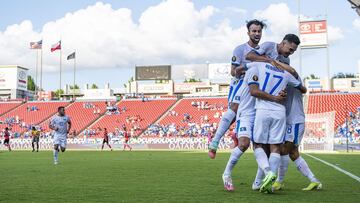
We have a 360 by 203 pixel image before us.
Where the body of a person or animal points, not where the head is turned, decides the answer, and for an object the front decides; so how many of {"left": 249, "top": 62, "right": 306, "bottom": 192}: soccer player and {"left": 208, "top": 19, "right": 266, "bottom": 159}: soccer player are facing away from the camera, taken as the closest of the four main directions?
1

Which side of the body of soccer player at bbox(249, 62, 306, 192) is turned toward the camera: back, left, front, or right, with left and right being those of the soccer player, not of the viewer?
back

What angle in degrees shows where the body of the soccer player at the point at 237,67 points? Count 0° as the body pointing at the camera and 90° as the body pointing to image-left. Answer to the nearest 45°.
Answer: approximately 315°

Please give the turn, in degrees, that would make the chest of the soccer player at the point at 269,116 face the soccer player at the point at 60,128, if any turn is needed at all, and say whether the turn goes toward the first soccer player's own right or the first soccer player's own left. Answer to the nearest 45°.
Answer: approximately 45° to the first soccer player's own left

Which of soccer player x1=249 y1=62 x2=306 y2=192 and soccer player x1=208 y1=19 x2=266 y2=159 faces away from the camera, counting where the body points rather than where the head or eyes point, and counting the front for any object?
soccer player x1=249 y1=62 x2=306 y2=192
